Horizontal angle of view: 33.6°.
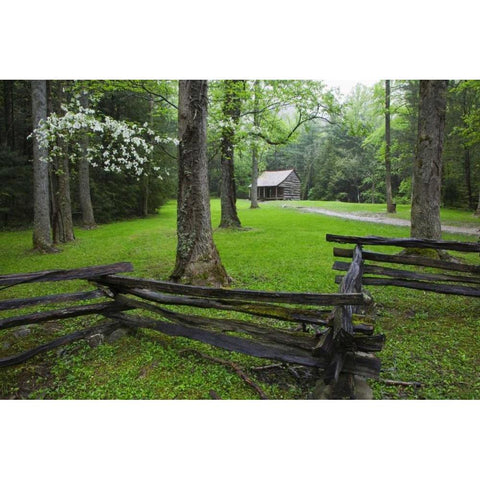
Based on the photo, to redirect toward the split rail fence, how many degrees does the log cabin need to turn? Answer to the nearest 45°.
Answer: approximately 45° to its left

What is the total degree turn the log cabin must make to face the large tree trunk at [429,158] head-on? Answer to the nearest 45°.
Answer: approximately 45° to its left

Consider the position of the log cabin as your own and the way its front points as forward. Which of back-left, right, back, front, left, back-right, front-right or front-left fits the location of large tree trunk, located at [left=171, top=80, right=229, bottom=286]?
front-left

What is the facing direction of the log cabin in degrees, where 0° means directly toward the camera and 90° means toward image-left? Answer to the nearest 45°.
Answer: approximately 45°
